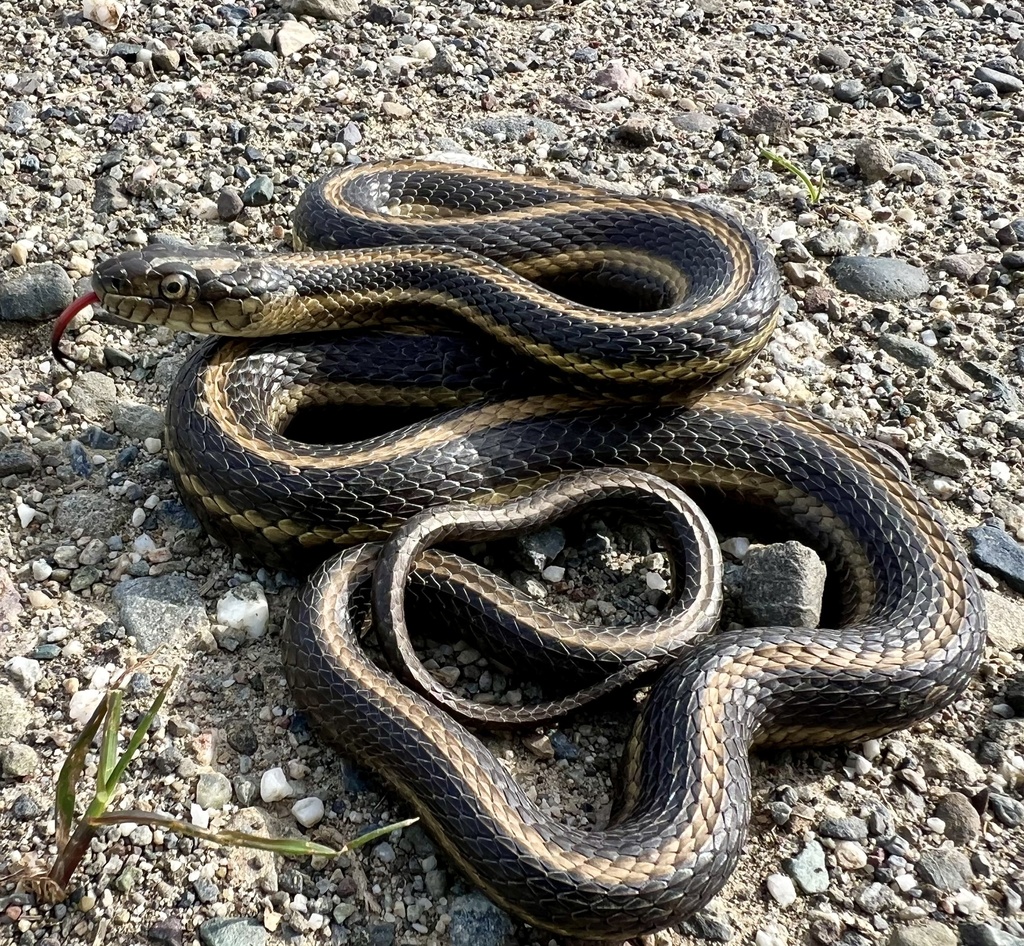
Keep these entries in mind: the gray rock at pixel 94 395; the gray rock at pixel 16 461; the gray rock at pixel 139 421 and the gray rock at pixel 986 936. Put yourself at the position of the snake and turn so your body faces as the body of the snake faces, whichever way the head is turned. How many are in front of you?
3

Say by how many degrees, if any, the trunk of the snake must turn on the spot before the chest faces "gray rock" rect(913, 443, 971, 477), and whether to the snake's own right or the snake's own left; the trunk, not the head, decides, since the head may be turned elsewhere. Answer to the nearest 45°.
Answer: approximately 135° to the snake's own right

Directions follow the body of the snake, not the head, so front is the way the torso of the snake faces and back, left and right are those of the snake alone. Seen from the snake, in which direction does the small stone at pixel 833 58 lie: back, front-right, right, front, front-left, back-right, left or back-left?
right

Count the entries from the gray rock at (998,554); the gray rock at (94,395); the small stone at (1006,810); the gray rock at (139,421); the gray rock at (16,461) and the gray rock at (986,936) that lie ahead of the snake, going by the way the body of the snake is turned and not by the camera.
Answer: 3

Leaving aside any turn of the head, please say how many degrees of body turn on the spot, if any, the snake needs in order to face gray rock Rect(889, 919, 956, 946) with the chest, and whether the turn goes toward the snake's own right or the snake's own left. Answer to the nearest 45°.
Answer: approximately 135° to the snake's own left

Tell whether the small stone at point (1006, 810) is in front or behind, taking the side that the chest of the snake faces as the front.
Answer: behind

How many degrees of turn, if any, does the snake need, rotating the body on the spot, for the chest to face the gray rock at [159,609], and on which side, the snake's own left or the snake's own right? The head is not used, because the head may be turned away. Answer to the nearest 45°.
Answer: approximately 45° to the snake's own left

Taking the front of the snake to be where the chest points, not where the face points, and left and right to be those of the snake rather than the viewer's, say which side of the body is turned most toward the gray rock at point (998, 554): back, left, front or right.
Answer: back

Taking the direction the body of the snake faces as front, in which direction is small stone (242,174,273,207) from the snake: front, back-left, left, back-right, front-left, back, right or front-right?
front-right

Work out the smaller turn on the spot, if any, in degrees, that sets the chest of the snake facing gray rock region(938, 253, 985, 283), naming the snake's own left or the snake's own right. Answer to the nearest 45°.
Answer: approximately 135° to the snake's own right

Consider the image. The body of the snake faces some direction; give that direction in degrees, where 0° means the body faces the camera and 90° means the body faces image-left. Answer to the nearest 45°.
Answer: approximately 90°

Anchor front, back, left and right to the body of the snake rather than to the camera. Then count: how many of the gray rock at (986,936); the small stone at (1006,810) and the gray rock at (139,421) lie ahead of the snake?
1

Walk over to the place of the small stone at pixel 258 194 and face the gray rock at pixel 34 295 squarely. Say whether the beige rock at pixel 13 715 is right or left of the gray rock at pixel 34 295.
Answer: left

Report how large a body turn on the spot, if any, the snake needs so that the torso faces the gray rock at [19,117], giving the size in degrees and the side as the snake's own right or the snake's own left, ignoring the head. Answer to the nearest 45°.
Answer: approximately 45° to the snake's own right

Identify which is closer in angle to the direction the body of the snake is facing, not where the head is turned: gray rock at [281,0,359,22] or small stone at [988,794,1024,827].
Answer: the gray rock

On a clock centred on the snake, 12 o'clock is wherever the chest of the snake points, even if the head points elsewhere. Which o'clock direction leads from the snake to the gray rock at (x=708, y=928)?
The gray rock is roughly at 8 o'clock from the snake.

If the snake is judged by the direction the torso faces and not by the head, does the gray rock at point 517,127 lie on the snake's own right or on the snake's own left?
on the snake's own right
